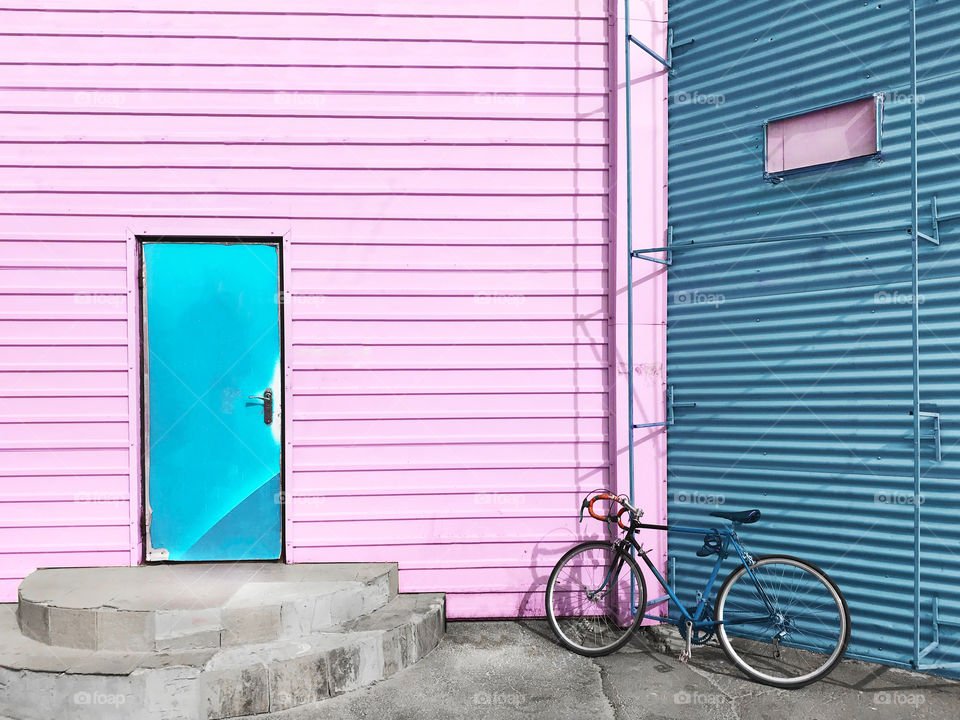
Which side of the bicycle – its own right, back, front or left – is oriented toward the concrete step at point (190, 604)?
front

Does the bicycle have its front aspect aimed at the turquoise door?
yes

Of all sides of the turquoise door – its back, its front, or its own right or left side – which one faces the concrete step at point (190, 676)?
front

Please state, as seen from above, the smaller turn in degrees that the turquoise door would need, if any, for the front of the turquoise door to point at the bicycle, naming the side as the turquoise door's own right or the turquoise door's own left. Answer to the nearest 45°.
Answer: approximately 45° to the turquoise door's own left

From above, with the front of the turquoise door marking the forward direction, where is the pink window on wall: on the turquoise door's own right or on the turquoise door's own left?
on the turquoise door's own left

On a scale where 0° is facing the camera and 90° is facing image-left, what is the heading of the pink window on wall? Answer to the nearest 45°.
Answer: approximately 45°

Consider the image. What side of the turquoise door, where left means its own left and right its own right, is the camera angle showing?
front

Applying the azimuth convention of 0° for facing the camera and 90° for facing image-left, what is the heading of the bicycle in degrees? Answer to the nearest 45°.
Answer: approximately 90°

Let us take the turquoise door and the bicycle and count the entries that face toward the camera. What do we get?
1
